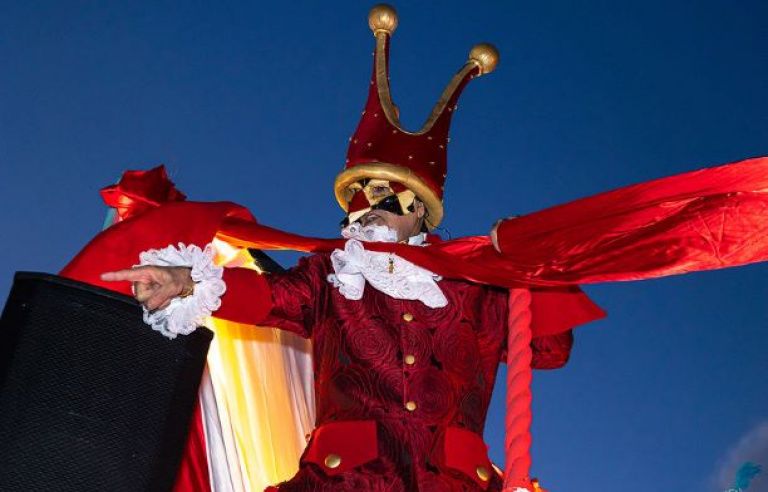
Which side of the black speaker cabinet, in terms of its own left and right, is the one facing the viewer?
front

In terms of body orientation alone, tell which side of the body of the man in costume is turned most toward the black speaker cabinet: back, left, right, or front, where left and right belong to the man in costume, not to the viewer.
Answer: right

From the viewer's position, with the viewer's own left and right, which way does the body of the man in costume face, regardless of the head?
facing the viewer

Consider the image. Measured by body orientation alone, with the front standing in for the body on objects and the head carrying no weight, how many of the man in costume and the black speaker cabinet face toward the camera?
2

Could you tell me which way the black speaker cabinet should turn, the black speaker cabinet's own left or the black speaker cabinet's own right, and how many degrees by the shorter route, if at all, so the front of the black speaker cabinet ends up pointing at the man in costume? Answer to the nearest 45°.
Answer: approximately 90° to the black speaker cabinet's own left

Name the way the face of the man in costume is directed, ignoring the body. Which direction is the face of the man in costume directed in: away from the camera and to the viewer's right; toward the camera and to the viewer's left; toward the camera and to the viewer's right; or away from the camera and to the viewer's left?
toward the camera and to the viewer's left

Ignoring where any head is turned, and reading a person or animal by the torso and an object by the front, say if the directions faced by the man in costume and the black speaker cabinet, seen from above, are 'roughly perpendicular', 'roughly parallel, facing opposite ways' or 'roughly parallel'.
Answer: roughly parallel
